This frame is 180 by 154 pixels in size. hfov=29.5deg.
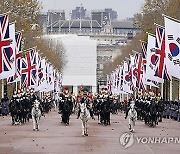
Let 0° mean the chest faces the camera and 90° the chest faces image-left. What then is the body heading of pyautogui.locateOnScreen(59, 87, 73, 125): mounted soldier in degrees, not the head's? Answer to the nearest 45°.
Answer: approximately 0°

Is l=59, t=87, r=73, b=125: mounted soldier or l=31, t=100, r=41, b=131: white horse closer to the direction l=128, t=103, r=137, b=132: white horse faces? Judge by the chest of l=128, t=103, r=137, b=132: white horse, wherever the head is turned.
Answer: the white horse

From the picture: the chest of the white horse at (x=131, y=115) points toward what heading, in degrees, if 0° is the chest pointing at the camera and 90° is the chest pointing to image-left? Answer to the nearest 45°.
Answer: approximately 0°

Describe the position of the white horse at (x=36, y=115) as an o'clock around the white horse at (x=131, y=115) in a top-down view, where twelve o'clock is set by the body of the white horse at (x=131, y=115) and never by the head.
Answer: the white horse at (x=36, y=115) is roughly at 3 o'clock from the white horse at (x=131, y=115).

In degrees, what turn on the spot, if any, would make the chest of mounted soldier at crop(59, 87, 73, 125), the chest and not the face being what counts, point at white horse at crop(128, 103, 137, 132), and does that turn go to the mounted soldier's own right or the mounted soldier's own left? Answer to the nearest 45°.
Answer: approximately 45° to the mounted soldier's own left

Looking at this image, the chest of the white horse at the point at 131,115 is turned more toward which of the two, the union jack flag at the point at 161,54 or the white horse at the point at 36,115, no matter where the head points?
the white horse
